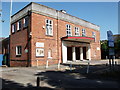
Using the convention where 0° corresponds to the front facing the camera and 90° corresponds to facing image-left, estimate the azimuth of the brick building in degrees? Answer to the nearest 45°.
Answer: approximately 315°
